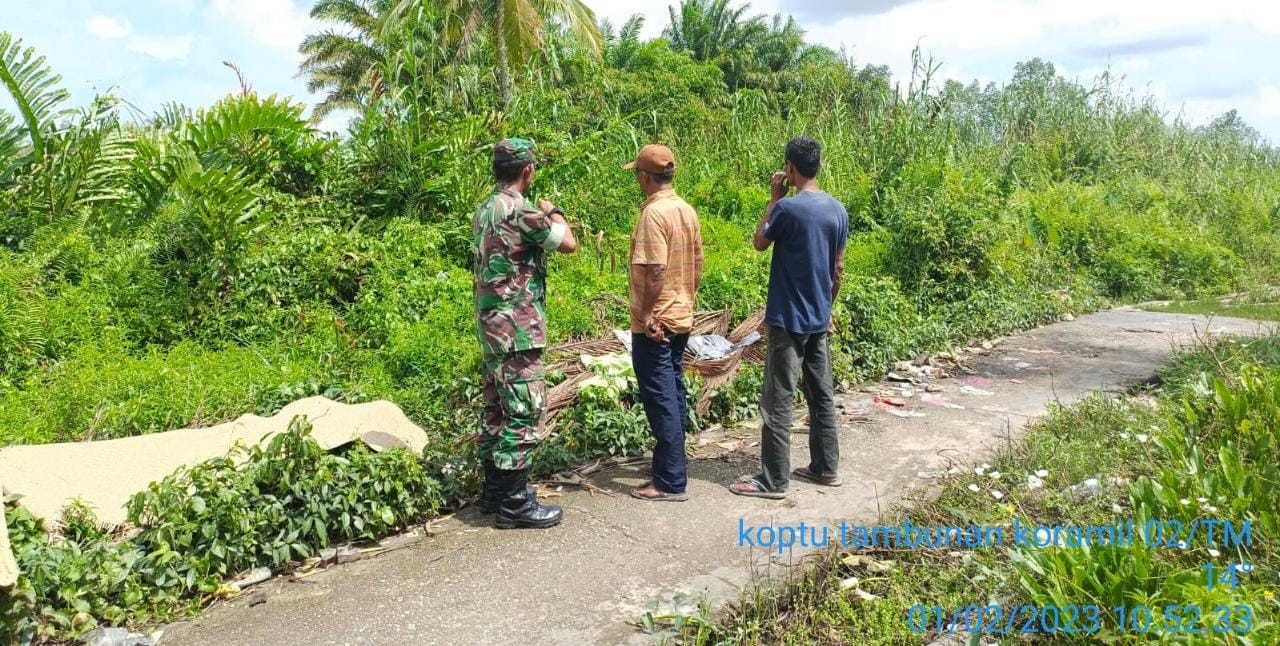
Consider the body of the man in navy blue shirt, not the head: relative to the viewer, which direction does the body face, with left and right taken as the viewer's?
facing away from the viewer and to the left of the viewer

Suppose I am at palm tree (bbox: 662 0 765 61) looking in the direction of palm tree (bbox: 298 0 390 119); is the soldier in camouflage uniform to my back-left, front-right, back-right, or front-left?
front-left

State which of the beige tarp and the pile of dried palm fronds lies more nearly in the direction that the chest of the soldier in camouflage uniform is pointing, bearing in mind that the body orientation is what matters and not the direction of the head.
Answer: the pile of dried palm fronds

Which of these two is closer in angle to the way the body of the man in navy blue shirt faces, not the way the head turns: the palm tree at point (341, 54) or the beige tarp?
the palm tree

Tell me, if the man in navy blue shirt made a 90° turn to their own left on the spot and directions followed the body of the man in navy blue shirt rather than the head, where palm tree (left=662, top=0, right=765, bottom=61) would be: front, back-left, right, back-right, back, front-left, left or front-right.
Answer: back-right

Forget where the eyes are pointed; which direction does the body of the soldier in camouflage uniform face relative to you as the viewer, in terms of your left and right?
facing away from the viewer and to the right of the viewer

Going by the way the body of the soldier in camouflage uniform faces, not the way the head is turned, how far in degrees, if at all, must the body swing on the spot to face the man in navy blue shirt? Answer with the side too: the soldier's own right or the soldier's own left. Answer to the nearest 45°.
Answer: approximately 45° to the soldier's own right

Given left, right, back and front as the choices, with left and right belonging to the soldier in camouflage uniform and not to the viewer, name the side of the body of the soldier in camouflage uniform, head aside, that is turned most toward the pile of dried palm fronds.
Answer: front

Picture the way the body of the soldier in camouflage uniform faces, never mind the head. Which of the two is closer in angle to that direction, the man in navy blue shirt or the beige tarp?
the man in navy blue shirt

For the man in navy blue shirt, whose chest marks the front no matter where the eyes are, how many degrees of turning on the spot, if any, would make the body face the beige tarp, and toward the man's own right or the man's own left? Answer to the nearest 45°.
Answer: approximately 45° to the man's own left

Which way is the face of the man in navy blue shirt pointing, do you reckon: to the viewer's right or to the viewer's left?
to the viewer's left

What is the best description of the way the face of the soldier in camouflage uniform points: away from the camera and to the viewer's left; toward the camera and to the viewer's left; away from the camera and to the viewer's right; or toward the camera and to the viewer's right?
away from the camera and to the viewer's right

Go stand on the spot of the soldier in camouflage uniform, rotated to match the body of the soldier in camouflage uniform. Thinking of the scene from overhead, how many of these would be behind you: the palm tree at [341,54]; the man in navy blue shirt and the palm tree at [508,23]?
0

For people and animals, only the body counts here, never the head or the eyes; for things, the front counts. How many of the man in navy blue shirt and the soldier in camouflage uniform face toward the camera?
0

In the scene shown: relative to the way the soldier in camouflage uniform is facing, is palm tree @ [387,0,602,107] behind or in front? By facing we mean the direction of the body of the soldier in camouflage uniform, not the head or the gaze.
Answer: in front
